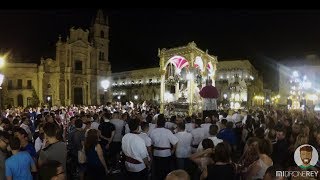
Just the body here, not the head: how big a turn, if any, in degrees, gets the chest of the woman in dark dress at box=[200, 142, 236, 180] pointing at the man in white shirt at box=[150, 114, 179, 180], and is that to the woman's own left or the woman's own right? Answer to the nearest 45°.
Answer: approximately 45° to the woman's own left

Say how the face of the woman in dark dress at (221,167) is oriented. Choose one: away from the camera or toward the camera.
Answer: away from the camera

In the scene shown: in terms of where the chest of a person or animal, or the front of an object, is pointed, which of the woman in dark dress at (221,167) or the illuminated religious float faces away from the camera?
the woman in dark dress

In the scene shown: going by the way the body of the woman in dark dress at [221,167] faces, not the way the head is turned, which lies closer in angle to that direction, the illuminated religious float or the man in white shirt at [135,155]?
the illuminated religious float

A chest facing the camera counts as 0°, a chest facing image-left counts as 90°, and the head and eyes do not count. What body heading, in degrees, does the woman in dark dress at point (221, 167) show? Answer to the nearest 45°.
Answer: approximately 180°

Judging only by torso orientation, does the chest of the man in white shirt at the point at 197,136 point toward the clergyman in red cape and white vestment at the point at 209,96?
yes

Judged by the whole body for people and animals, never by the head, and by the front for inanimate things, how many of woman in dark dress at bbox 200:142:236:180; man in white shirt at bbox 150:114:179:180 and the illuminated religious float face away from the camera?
2

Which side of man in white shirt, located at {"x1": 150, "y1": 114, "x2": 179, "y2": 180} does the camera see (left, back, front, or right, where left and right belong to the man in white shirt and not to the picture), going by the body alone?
back

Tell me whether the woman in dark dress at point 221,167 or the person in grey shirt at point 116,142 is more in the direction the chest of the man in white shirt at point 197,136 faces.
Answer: the person in grey shirt

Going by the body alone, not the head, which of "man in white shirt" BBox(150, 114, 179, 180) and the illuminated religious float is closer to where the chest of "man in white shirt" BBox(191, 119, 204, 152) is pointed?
the illuminated religious float

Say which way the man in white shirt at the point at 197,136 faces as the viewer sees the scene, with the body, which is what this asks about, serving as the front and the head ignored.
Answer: away from the camera

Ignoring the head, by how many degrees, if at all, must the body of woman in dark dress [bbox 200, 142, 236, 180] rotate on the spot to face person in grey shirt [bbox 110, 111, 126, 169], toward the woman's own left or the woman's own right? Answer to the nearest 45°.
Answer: approximately 45° to the woman's own left
